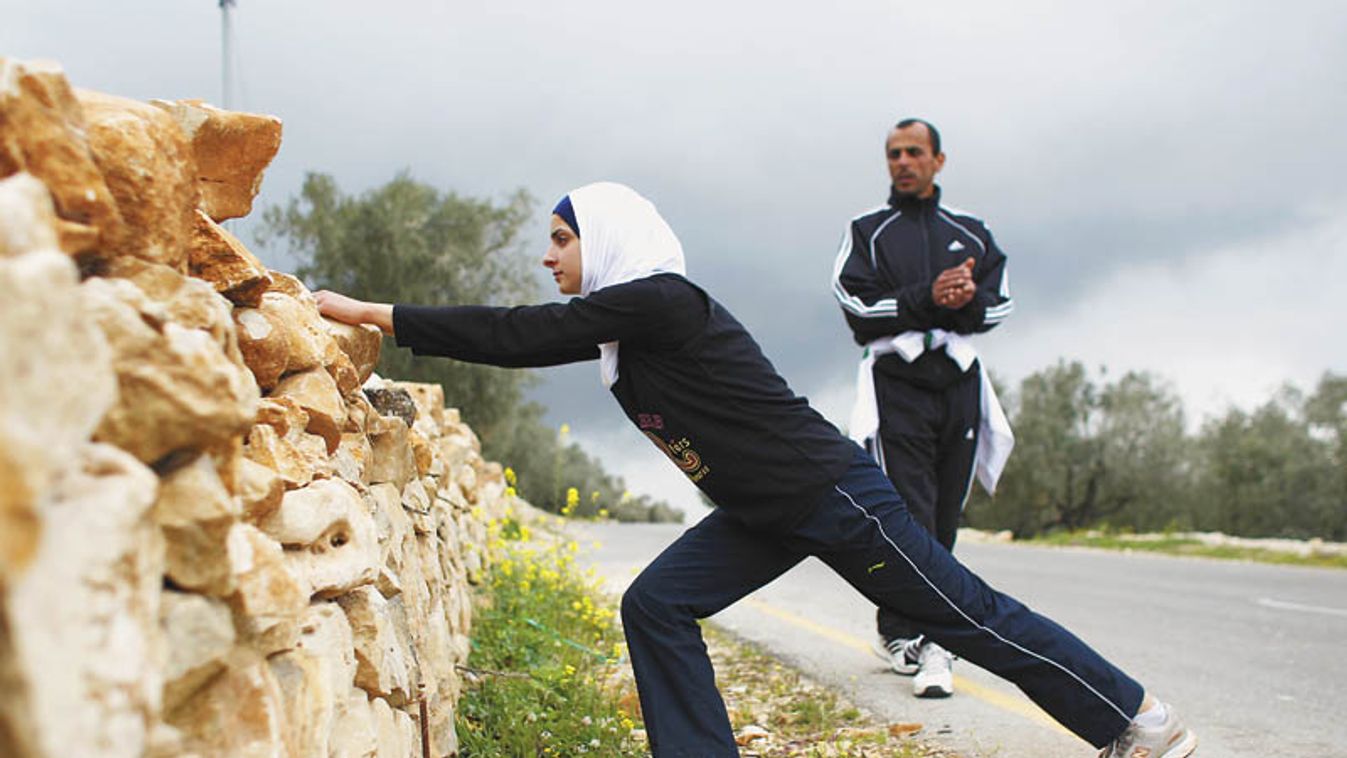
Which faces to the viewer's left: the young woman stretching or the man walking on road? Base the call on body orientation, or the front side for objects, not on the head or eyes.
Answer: the young woman stretching

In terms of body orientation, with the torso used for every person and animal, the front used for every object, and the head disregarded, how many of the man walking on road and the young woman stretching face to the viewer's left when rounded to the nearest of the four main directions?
1

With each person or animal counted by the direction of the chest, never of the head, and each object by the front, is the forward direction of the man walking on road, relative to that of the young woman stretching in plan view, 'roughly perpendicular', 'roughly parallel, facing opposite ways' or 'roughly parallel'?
roughly perpendicular

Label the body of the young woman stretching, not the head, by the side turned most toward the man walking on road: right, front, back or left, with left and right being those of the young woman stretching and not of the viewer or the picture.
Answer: right

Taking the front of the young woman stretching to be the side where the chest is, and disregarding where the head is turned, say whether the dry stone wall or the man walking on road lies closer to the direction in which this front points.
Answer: the dry stone wall

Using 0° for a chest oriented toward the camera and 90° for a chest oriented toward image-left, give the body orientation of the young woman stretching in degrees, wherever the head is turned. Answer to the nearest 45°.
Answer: approximately 90°

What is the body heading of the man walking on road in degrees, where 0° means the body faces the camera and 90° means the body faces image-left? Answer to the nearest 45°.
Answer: approximately 0°

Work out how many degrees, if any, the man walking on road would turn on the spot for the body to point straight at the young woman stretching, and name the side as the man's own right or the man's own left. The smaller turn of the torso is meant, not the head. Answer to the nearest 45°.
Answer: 0° — they already face them
